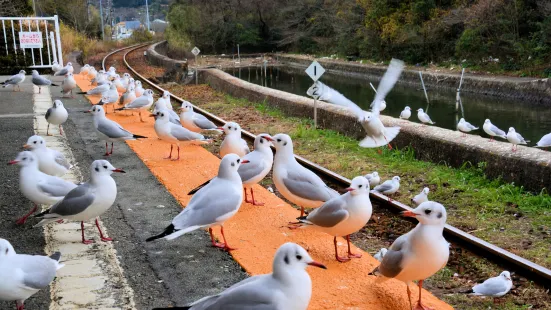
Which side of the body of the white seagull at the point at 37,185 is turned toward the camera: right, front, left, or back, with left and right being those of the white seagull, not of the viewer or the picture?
left

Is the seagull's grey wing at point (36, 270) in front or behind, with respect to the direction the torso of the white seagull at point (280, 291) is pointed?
behind

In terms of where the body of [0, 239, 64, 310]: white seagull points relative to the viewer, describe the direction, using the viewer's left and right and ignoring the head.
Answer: facing to the left of the viewer

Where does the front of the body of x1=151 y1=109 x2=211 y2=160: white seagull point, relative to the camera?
to the viewer's left

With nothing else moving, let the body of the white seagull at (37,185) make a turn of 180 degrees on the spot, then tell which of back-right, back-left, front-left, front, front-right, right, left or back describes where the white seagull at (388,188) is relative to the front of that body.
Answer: front

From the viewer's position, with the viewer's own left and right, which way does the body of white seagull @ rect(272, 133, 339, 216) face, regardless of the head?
facing to the left of the viewer

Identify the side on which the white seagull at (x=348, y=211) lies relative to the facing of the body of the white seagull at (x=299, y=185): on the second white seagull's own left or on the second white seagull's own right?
on the second white seagull's own left

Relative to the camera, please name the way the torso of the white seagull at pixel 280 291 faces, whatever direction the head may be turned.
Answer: to the viewer's right

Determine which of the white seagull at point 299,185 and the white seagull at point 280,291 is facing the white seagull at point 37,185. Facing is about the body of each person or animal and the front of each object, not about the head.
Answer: the white seagull at point 299,185

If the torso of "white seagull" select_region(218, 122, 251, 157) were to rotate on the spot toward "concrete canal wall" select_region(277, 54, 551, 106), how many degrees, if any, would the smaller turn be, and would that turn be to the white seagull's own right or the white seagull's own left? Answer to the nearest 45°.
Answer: approximately 180°

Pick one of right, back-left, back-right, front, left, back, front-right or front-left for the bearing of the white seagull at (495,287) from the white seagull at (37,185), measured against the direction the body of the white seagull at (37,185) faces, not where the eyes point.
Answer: back-left

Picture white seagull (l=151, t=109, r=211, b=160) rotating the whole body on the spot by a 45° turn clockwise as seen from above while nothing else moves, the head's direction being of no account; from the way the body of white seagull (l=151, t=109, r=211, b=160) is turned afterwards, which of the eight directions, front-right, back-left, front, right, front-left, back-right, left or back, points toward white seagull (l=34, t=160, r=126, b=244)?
back-left

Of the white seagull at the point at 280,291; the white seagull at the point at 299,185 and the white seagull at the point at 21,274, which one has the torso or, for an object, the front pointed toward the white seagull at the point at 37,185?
the white seagull at the point at 299,185
